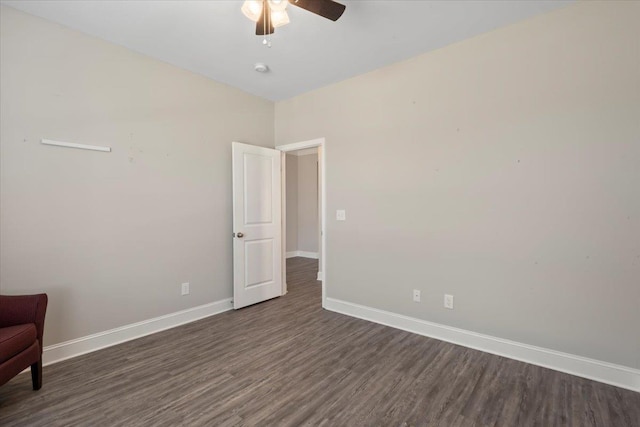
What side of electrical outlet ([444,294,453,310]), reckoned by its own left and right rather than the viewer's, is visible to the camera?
front

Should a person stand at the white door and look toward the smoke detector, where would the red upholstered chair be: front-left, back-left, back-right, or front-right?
front-right

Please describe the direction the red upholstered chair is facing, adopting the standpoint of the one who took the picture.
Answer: facing the viewer and to the right of the viewer

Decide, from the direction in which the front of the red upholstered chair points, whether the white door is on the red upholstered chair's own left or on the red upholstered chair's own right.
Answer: on the red upholstered chair's own left

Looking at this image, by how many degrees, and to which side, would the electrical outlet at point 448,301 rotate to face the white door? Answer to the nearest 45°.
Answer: approximately 90° to its right
